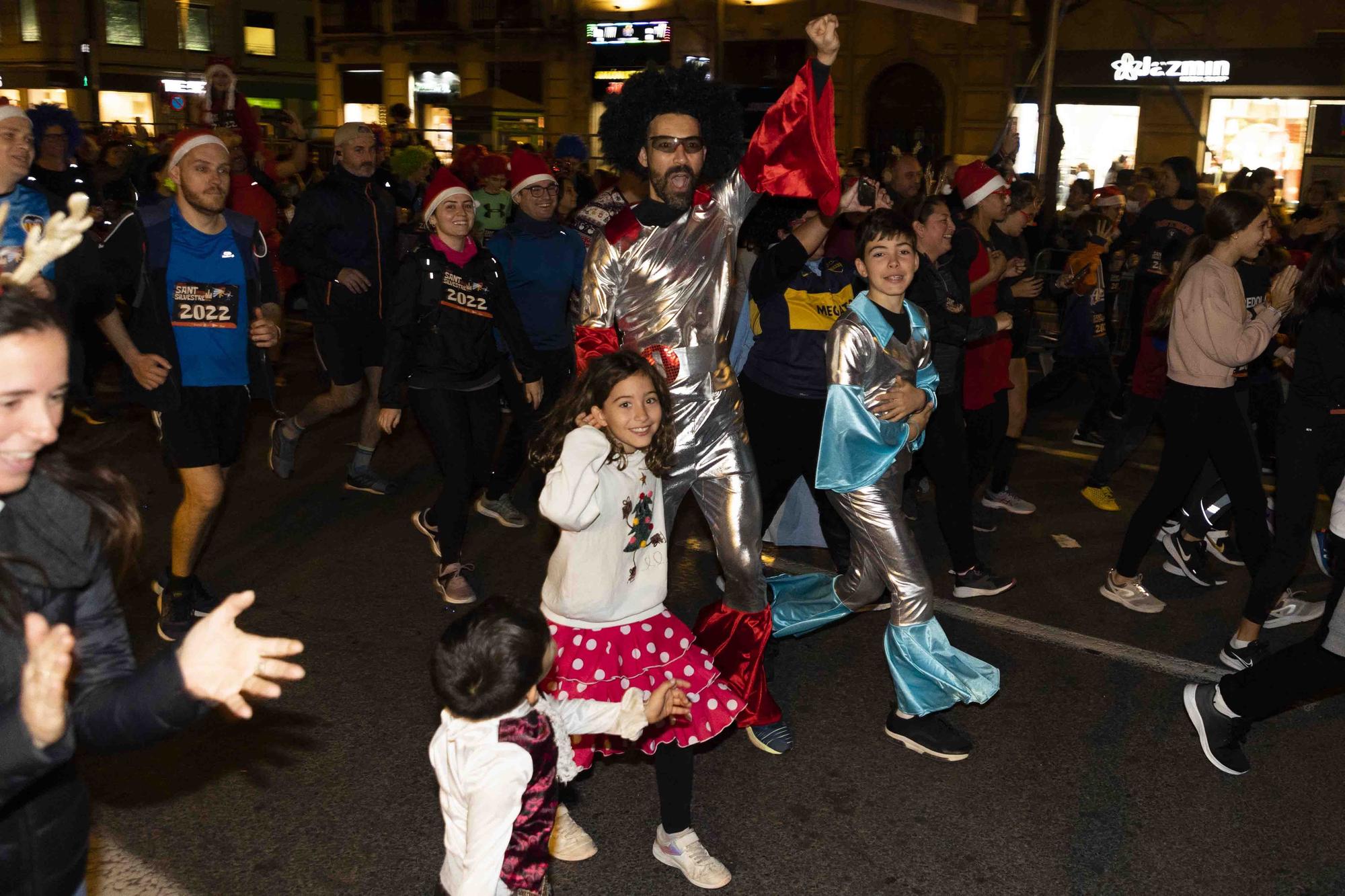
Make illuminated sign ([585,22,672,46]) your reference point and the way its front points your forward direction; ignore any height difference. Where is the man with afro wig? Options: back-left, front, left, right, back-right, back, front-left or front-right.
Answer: front

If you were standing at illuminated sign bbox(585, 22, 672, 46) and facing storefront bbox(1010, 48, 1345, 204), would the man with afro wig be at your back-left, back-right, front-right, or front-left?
front-right

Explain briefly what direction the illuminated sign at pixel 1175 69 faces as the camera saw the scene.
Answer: facing the viewer

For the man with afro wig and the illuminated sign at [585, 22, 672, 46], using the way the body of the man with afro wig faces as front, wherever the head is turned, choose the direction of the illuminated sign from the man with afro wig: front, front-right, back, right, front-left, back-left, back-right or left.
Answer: back

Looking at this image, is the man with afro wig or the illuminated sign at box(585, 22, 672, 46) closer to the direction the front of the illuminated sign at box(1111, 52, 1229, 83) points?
the man with afro wig

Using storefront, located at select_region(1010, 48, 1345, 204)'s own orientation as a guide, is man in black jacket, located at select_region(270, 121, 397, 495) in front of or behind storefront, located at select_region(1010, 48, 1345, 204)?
in front

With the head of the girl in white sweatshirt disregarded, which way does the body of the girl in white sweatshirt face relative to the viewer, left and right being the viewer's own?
facing the viewer and to the right of the viewer

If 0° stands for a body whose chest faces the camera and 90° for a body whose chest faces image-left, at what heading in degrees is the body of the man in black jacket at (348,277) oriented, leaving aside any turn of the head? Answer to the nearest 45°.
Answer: approximately 315°

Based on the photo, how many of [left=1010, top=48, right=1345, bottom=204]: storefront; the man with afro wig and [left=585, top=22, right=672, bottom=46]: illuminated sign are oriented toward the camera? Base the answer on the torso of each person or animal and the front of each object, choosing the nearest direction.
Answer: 3

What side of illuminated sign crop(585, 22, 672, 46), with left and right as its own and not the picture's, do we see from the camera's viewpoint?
front

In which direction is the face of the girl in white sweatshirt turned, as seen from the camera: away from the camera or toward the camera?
toward the camera

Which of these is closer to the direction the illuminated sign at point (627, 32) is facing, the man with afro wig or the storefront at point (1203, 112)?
the man with afro wig

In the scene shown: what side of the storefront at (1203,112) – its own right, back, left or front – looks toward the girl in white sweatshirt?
front

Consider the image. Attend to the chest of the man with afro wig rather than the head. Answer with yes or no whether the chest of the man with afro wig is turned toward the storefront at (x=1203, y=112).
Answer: no
